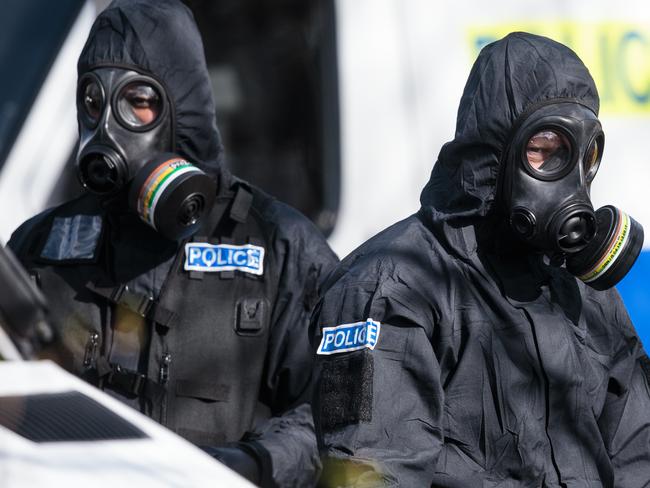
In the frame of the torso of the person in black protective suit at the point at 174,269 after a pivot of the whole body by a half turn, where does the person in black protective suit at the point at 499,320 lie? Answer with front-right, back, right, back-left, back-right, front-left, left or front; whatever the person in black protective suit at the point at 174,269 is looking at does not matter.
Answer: right

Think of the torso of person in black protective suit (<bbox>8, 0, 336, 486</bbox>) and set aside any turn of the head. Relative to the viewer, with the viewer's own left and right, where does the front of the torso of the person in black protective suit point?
facing the viewer and to the left of the viewer

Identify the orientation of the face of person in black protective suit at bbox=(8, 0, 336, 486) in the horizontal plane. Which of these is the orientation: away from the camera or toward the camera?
toward the camera
